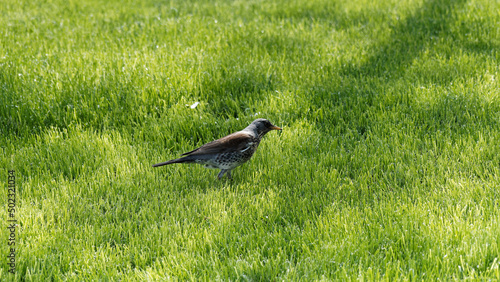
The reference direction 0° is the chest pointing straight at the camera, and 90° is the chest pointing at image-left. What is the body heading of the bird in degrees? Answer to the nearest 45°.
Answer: approximately 270°
